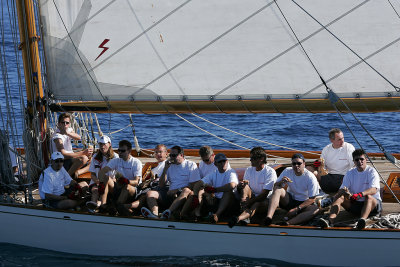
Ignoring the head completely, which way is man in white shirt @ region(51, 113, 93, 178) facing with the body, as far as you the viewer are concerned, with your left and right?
facing the viewer and to the right of the viewer

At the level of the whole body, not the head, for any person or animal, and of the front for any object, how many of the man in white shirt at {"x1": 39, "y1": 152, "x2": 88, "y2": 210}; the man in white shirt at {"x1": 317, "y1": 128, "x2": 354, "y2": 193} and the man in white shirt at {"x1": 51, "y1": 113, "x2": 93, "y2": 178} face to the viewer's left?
0

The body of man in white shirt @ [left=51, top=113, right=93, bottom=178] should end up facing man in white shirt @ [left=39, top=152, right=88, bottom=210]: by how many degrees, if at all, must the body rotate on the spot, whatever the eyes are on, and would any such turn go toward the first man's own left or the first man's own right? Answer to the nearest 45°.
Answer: approximately 45° to the first man's own right

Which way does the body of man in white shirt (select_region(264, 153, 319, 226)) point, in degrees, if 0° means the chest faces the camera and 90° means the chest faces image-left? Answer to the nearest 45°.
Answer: approximately 45°

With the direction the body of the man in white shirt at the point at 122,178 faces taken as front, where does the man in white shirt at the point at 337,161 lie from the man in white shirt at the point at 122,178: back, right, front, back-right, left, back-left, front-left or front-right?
back-left

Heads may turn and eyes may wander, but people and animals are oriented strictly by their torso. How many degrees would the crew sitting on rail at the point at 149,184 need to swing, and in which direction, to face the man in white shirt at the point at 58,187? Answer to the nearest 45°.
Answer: approximately 45° to their right

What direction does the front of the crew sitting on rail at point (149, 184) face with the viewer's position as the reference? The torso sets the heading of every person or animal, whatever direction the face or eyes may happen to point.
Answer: facing the viewer and to the left of the viewer

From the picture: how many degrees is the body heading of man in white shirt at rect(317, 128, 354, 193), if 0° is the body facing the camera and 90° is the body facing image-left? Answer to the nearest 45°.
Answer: approximately 0°

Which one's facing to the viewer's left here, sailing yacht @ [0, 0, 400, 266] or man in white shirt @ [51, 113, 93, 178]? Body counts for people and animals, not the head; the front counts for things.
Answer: the sailing yacht

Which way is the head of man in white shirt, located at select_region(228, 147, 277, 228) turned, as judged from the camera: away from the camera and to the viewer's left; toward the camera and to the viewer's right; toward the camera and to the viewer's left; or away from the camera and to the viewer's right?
toward the camera and to the viewer's left
